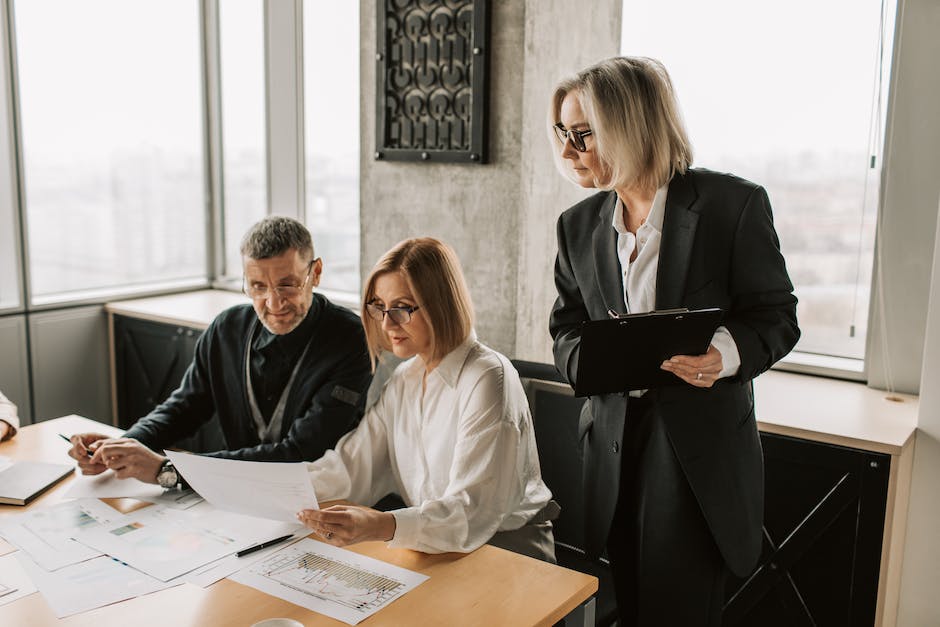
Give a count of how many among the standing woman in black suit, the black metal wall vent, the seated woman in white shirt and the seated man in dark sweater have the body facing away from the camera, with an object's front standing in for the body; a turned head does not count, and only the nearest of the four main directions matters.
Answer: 0

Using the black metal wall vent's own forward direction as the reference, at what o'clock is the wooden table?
The wooden table is roughly at 12 o'clock from the black metal wall vent.

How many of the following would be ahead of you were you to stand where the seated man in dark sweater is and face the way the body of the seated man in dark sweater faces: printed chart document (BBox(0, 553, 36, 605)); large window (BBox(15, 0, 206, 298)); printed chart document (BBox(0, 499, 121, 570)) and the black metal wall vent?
2

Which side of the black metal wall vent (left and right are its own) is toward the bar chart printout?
front

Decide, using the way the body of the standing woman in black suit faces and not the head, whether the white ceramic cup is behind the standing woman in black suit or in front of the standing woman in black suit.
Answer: in front

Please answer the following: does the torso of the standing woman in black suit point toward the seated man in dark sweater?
no

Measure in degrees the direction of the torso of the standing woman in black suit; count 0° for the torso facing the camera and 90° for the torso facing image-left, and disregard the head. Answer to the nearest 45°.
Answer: approximately 45°

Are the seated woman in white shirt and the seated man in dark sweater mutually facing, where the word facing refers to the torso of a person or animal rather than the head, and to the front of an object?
no

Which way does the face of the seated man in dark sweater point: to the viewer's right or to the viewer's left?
to the viewer's left

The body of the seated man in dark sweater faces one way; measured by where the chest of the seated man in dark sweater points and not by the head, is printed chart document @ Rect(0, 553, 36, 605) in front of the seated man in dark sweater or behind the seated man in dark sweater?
in front

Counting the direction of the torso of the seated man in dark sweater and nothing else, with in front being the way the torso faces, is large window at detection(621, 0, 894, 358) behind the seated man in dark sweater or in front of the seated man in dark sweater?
behind

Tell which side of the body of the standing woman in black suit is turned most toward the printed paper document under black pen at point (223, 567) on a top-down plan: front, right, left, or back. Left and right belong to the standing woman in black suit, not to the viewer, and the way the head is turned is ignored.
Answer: front

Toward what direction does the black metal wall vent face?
toward the camera

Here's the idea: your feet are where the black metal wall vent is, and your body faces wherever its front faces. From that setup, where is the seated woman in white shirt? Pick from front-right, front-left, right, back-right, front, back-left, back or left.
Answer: front

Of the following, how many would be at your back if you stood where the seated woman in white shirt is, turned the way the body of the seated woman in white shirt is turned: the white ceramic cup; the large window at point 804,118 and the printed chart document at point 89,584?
1

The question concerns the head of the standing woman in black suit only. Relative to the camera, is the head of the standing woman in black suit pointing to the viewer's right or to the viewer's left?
to the viewer's left

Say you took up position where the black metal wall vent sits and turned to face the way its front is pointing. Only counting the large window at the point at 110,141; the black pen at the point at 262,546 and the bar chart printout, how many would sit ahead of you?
2

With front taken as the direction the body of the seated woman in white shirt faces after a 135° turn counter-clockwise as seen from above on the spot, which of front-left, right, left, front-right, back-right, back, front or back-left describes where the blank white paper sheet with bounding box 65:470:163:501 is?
back

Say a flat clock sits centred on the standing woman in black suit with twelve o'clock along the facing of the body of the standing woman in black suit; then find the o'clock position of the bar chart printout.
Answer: The bar chart printout is roughly at 12 o'clock from the standing woman in black suit.
